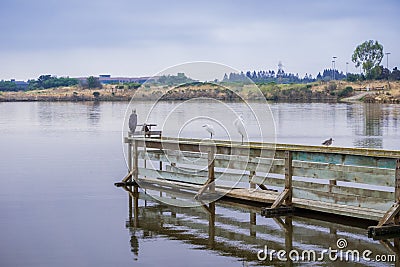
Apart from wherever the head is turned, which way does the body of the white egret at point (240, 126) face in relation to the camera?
to the viewer's left
